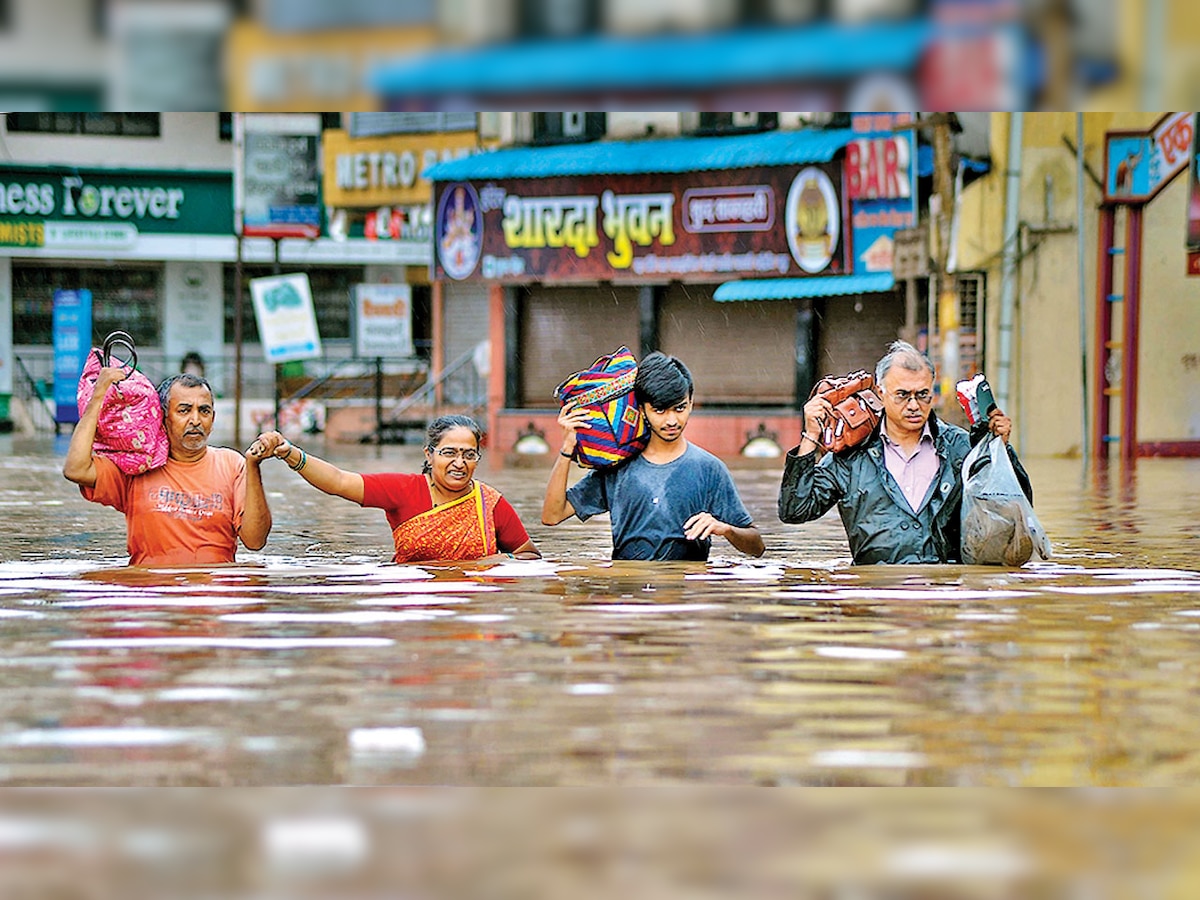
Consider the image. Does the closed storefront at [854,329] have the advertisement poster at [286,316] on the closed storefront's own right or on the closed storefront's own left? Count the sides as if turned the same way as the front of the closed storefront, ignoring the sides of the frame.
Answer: on the closed storefront's own right

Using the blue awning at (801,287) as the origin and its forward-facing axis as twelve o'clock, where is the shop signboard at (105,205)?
The shop signboard is roughly at 4 o'clock from the blue awning.

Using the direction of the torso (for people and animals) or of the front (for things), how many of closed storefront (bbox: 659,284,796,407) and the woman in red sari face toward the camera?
2

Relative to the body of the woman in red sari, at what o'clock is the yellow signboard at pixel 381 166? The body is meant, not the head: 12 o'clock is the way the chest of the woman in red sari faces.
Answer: The yellow signboard is roughly at 6 o'clock from the woman in red sari.

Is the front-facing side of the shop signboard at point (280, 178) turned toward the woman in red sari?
yes

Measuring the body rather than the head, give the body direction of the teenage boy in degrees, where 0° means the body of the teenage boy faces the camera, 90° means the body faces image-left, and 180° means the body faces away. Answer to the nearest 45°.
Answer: approximately 0°

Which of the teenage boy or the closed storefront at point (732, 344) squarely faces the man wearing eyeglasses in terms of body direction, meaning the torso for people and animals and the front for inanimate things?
the closed storefront

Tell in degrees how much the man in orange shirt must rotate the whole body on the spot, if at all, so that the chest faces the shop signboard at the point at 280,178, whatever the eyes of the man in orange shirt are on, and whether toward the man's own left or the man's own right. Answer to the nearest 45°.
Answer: approximately 180°
